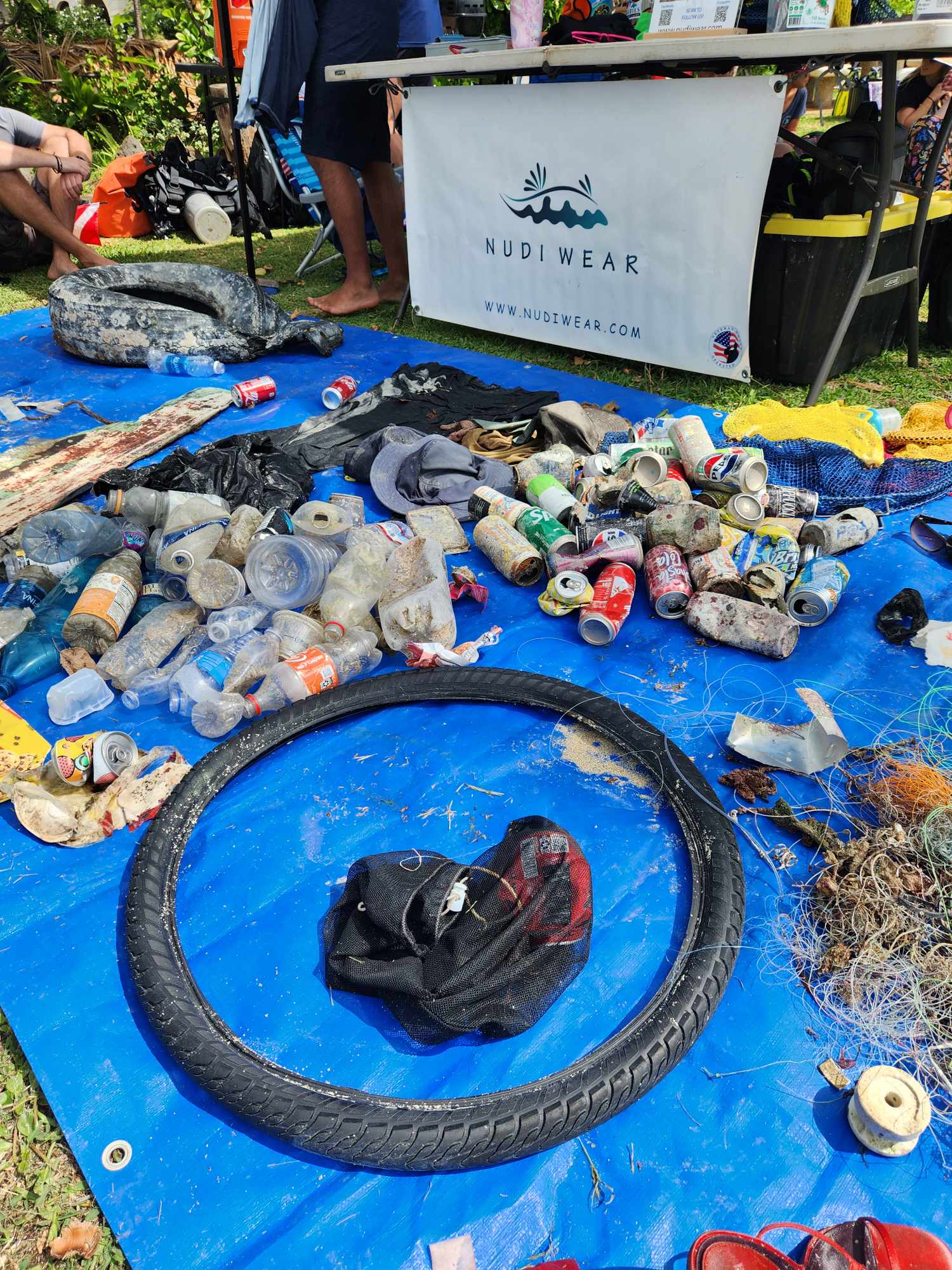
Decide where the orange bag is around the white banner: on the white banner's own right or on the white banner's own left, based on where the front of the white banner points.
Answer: on the white banner's own right

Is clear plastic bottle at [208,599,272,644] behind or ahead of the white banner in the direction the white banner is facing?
ahead

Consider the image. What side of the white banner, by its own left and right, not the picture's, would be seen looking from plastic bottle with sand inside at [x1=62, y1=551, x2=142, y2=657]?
front

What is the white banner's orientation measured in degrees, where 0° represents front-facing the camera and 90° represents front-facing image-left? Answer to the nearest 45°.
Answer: approximately 45°

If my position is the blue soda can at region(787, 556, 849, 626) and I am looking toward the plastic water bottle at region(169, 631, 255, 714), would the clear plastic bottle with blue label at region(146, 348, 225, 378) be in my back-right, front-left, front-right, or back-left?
front-right

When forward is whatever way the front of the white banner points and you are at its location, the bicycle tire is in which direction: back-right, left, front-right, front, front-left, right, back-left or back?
front-left

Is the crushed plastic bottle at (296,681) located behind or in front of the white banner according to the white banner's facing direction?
in front

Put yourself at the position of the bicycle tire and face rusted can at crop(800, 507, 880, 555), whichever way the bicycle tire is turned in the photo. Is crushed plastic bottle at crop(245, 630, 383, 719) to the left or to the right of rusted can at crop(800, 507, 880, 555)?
left

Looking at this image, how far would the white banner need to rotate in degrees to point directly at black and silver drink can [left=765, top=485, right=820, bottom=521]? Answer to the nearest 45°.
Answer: approximately 45° to its left

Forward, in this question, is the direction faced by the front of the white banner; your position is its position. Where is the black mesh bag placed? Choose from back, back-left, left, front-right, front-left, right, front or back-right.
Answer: front-left

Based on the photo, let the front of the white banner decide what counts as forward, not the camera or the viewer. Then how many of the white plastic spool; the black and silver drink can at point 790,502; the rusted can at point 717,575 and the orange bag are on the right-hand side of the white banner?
1

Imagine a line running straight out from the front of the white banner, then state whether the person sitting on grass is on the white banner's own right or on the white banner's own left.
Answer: on the white banner's own right

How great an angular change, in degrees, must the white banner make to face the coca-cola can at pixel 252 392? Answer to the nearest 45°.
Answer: approximately 45° to its right
